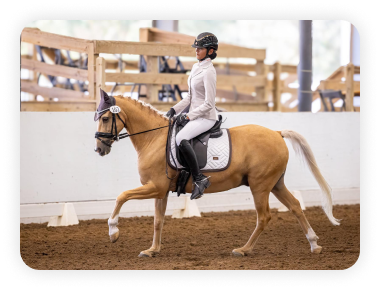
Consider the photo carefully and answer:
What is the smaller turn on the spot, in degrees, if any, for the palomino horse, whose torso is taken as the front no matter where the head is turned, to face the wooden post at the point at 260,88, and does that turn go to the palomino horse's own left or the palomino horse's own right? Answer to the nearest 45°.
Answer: approximately 90° to the palomino horse's own right

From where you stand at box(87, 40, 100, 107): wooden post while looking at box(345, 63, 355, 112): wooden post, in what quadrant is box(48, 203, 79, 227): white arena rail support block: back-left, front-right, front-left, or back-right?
back-right

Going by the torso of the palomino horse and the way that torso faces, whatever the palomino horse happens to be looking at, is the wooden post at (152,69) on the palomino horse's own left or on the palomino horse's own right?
on the palomino horse's own right

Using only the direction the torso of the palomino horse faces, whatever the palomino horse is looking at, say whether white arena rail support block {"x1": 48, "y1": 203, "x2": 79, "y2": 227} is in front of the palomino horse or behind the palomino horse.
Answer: in front

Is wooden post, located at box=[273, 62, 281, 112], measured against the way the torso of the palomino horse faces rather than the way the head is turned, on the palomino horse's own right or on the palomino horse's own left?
on the palomino horse's own right

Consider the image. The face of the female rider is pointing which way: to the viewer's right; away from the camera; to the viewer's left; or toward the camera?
to the viewer's left

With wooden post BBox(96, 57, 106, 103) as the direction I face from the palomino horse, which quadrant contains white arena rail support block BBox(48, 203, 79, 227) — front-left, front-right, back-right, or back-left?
front-left

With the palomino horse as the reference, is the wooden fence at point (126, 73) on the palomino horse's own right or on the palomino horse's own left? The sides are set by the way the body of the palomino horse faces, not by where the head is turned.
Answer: on the palomino horse's own right

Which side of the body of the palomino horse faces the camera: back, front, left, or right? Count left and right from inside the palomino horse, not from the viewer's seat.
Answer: left

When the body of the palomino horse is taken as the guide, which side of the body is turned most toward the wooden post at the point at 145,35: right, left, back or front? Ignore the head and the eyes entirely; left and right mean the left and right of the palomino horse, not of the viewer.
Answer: right

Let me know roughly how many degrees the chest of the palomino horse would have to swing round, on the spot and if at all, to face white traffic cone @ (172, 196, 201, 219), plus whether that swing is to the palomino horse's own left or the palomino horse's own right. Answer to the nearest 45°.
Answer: approximately 90° to the palomino horse's own right
